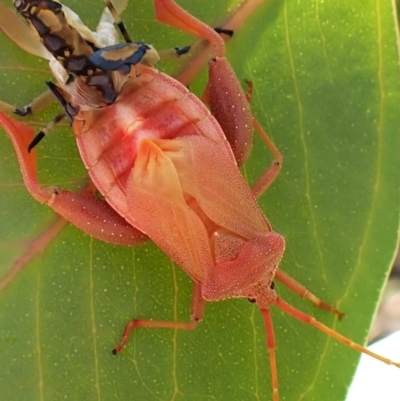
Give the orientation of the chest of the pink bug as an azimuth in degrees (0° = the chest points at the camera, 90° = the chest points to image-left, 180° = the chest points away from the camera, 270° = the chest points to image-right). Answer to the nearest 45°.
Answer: approximately 315°
